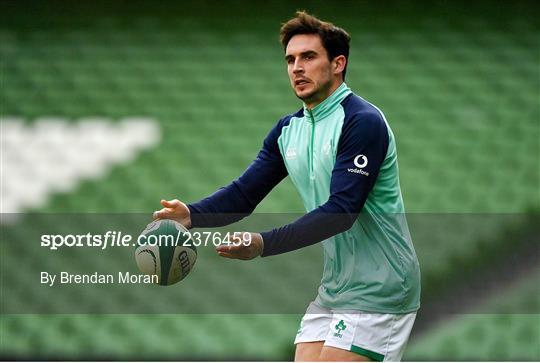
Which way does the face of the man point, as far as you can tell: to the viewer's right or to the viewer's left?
to the viewer's left

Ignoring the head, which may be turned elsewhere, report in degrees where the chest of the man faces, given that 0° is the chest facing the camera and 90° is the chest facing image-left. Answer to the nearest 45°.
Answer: approximately 45°
